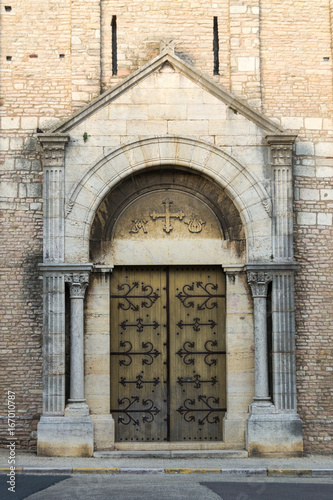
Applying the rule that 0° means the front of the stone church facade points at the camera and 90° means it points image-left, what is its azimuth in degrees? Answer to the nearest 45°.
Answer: approximately 0°

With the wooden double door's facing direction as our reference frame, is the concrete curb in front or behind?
in front
